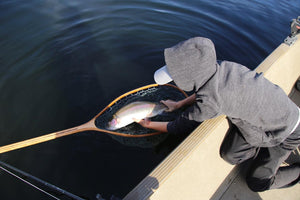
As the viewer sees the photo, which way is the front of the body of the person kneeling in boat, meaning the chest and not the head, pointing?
to the viewer's left

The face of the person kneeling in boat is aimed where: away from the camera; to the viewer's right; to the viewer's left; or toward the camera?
to the viewer's left
